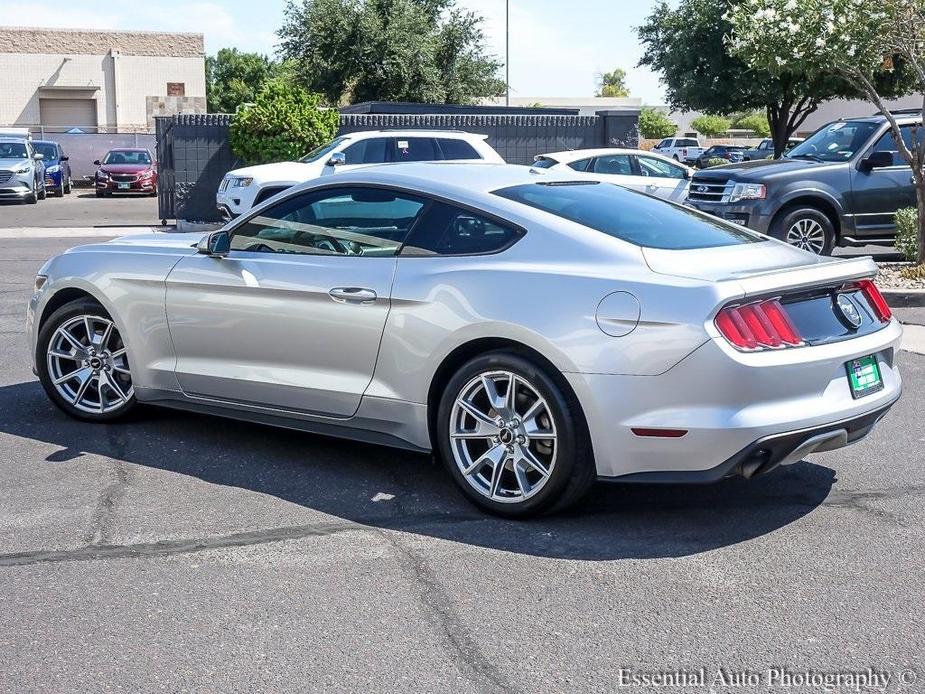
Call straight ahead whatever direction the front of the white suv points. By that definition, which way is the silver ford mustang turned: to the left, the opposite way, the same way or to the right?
to the right

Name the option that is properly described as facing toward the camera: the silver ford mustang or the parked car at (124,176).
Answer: the parked car

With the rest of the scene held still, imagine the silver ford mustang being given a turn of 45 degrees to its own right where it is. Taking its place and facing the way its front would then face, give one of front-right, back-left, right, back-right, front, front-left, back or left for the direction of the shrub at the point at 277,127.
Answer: front

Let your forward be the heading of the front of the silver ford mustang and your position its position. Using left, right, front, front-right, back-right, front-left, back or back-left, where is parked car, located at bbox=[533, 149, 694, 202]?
front-right

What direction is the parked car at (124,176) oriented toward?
toward the camera

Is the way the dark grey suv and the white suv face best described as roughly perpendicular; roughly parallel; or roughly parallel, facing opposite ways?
roughly parallel

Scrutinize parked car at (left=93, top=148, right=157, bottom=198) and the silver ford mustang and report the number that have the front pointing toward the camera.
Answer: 1

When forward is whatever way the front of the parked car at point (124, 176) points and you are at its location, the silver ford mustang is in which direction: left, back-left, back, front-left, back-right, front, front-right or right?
front

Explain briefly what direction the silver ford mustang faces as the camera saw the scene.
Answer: facing away from the viewer and to the left of the viewer

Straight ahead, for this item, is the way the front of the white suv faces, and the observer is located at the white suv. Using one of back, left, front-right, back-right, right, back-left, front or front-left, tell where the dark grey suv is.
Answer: left

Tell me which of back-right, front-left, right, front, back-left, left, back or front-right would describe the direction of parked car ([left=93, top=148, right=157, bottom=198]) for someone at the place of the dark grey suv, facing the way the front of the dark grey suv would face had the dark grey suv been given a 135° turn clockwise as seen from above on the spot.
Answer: front-left

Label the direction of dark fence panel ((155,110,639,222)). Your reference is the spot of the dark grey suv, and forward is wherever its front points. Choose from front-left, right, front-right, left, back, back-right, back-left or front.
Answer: right

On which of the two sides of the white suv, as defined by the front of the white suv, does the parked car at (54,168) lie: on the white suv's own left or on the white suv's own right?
on the white suv's own right

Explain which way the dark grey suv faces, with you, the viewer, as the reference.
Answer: facing the viewer and to the left of the viewer

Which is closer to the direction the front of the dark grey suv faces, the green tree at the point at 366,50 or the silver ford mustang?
the silver ford mustang
